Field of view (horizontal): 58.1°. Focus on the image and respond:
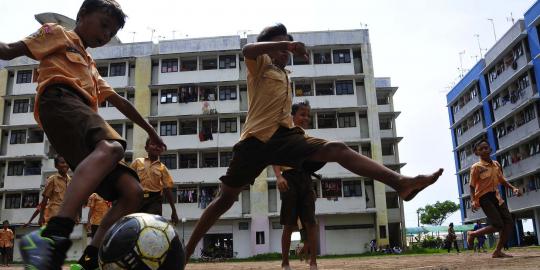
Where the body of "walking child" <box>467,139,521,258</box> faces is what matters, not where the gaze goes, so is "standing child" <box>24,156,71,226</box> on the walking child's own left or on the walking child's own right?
on the walking child's own right

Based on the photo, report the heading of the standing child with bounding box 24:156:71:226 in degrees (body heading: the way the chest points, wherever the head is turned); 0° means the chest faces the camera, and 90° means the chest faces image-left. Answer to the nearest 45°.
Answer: approximately 315°

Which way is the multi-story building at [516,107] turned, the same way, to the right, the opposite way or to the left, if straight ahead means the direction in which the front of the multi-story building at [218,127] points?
to the right

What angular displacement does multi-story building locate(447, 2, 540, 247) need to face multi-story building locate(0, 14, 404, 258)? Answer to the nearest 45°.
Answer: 0° — it already faces it

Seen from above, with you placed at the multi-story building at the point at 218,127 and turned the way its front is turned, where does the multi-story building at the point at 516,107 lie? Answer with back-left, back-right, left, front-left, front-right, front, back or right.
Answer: left

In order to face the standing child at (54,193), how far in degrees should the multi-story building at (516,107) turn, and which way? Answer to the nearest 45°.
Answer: approximately 45° to its left
